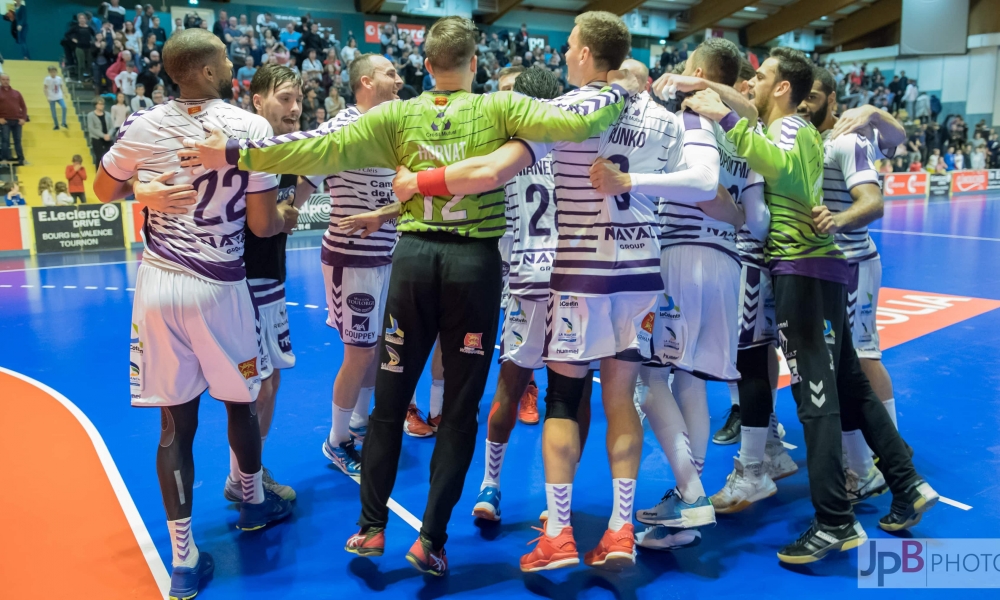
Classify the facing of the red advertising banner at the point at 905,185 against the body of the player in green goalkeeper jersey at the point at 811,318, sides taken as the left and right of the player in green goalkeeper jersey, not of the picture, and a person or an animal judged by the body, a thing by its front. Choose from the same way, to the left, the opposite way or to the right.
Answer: to the left

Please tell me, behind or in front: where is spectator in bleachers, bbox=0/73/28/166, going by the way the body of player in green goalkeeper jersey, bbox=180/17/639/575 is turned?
in front

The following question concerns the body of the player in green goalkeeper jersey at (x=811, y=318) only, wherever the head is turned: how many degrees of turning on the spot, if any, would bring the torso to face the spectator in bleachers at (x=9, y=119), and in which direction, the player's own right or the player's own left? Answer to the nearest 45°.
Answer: approximately 45° to the player's own right

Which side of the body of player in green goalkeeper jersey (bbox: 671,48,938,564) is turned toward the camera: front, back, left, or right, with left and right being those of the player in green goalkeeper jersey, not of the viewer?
left

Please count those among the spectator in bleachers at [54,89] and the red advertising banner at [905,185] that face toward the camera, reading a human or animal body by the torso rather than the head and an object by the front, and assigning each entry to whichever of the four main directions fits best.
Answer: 2

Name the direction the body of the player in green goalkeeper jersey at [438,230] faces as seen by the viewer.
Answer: away from the camera

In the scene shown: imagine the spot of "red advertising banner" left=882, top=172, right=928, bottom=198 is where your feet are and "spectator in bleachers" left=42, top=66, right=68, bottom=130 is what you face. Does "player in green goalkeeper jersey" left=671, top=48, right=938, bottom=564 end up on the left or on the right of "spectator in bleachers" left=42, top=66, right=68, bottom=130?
left

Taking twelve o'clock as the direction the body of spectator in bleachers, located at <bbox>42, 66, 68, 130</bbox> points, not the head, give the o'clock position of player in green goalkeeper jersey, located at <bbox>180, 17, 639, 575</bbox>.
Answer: The player in green goalkeeper jersey is roughly at 12 o'clock from the spectator in bleachers.

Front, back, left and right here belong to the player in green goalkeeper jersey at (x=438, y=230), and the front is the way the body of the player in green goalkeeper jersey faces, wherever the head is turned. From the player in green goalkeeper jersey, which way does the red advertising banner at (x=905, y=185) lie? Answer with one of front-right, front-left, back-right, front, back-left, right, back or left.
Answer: front-right

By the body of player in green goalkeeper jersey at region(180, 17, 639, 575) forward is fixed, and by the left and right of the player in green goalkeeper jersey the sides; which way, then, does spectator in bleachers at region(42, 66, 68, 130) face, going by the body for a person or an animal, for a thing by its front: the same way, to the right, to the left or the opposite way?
the opposite way

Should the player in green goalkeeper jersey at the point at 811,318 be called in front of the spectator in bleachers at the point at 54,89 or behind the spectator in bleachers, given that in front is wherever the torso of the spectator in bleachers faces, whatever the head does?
in front

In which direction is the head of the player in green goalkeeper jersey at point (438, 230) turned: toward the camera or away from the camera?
away from the camera
